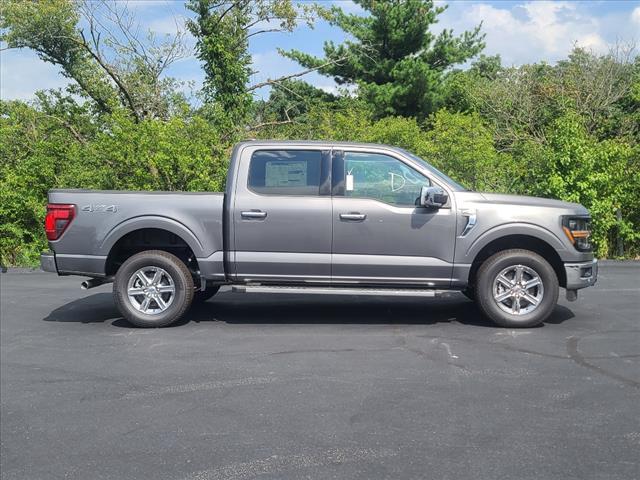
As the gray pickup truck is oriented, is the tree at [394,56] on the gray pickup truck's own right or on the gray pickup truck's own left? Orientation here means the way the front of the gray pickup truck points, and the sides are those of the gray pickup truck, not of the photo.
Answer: on the gray pickup truck's own left

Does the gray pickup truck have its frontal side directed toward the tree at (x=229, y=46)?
no

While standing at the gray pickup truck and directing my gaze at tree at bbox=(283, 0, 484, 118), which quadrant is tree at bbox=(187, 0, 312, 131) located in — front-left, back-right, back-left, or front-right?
front-left

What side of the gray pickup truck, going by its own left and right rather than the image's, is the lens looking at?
right

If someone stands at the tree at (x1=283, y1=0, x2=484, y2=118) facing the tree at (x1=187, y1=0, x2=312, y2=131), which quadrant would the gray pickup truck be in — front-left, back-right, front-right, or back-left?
front-left

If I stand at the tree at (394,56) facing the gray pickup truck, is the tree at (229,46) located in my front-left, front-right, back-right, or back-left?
front-right
